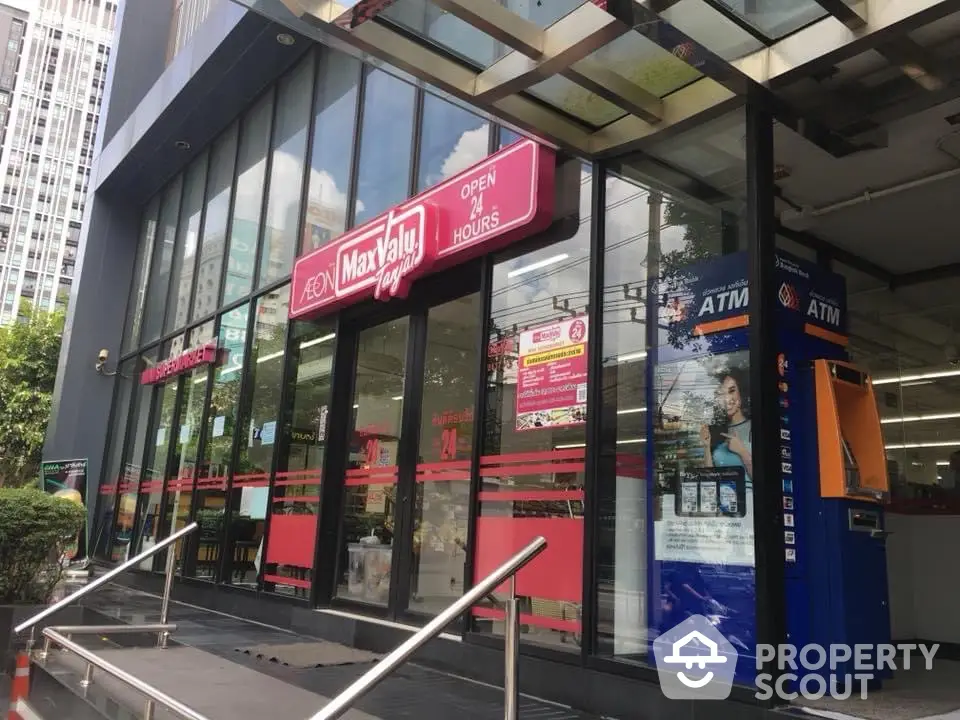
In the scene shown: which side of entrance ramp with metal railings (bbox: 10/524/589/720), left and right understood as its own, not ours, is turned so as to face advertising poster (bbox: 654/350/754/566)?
left

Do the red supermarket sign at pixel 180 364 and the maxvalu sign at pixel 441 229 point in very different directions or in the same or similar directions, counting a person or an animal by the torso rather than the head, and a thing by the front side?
same or similar directions

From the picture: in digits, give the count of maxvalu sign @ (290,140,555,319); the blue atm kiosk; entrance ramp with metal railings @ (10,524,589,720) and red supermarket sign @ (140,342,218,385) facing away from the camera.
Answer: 0

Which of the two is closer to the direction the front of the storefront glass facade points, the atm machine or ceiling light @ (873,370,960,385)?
the atm machine

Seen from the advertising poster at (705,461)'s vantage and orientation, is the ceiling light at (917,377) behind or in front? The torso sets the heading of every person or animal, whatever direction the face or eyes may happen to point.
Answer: behind

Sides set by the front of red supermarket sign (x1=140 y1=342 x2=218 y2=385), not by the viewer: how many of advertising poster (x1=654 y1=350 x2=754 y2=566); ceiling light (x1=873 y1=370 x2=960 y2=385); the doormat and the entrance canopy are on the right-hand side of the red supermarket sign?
0

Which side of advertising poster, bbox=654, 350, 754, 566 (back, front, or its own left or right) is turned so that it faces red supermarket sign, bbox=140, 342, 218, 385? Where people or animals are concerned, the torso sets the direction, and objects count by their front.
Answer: right

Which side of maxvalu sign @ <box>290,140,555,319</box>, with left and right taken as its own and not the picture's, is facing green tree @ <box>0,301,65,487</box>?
right

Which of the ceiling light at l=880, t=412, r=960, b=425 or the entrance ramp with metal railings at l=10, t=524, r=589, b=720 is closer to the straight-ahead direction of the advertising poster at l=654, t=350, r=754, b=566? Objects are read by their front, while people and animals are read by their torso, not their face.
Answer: the entrance ramp with metal railings

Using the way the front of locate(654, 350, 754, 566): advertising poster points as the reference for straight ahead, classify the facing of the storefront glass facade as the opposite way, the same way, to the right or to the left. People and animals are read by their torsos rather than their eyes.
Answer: the same way

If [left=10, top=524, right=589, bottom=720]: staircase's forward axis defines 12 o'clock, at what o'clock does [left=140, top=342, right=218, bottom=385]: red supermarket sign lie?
The red supermarket sign is roughly at 4 o'clock from the staircase.

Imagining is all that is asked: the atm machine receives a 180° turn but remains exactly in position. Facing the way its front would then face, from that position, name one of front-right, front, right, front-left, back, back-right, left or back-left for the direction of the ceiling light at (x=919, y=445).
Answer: front-right

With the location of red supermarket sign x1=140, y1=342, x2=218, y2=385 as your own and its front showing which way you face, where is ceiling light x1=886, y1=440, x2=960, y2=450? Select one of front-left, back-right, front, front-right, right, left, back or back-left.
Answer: left

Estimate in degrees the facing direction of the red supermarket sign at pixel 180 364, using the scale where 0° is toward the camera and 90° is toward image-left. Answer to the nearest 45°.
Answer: approximately 45°

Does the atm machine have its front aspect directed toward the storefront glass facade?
no

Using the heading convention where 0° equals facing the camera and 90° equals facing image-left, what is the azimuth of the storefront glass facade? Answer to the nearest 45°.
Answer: approximately 45°

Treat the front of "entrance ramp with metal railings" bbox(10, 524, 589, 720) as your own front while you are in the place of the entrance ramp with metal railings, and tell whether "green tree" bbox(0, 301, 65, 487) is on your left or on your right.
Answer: on your right
